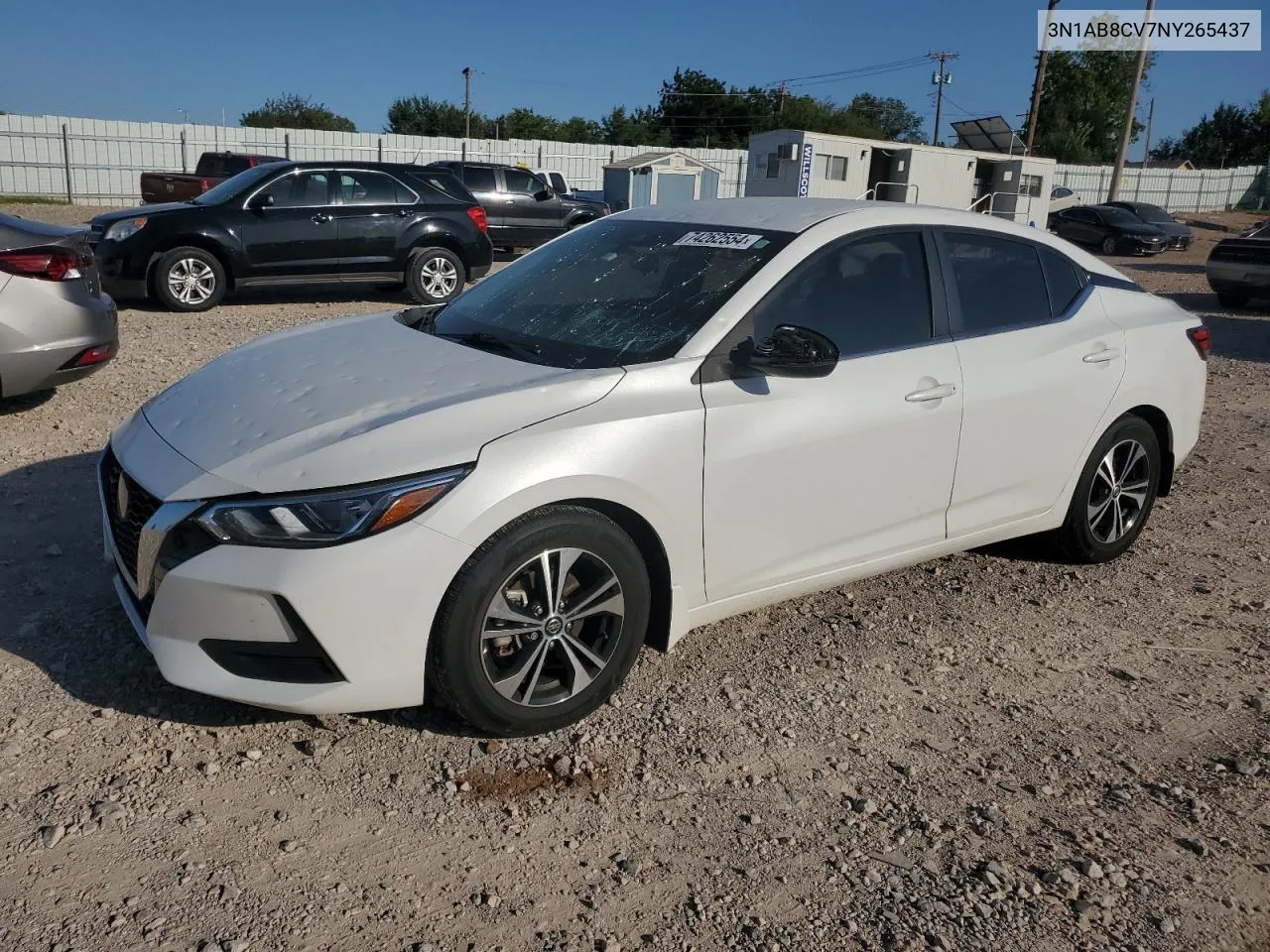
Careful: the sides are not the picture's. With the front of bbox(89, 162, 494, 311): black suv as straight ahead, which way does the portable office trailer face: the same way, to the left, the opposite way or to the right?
to the left

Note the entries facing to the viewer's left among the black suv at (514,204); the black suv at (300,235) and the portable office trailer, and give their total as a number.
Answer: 1

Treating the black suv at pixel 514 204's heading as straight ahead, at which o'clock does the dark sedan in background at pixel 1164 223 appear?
The dark sedan in background is roughly at 11 o'clock from the black suv.

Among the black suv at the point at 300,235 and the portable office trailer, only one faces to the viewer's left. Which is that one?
the black suv

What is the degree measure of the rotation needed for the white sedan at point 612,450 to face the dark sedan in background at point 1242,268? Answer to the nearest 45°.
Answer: approximately 180°

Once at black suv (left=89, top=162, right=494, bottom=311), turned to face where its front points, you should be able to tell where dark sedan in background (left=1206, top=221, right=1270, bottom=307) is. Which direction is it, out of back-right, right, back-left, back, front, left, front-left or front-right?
back

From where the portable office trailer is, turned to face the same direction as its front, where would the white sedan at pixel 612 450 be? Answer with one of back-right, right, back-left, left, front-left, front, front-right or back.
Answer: front-right

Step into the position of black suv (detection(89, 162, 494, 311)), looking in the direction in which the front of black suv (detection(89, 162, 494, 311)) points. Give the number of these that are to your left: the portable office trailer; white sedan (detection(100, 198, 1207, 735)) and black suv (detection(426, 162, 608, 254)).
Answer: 1

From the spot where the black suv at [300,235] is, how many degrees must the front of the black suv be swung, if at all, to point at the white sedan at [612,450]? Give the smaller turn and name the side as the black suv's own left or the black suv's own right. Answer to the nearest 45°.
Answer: approximately 90° to the black suv's own left

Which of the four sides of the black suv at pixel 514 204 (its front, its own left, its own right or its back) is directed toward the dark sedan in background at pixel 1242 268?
front

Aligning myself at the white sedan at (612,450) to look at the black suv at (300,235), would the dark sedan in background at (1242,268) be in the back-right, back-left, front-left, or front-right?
front-right

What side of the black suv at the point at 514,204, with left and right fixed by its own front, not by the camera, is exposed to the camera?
right

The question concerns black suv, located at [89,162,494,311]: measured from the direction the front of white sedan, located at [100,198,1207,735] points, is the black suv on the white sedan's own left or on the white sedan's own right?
on the white sedan's own right

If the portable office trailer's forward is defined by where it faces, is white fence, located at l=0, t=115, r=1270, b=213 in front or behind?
behind

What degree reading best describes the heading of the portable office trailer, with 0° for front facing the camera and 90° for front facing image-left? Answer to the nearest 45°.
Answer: approximately 315°

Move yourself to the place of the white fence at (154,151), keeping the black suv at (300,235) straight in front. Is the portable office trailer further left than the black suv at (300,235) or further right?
left

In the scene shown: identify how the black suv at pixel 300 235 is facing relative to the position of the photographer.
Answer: facing to the left of the viewer

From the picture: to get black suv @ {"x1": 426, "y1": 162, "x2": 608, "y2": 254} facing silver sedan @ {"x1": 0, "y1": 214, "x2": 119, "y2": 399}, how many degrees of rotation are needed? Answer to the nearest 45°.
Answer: approximately 90° to its right

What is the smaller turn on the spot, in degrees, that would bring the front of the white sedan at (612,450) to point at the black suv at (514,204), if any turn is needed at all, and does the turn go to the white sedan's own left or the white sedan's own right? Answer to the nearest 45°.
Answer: approximately 135° to the white sedan's own right

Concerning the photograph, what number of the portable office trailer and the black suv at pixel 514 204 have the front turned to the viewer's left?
0

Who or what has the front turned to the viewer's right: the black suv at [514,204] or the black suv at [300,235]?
the black suv at [514,204]
